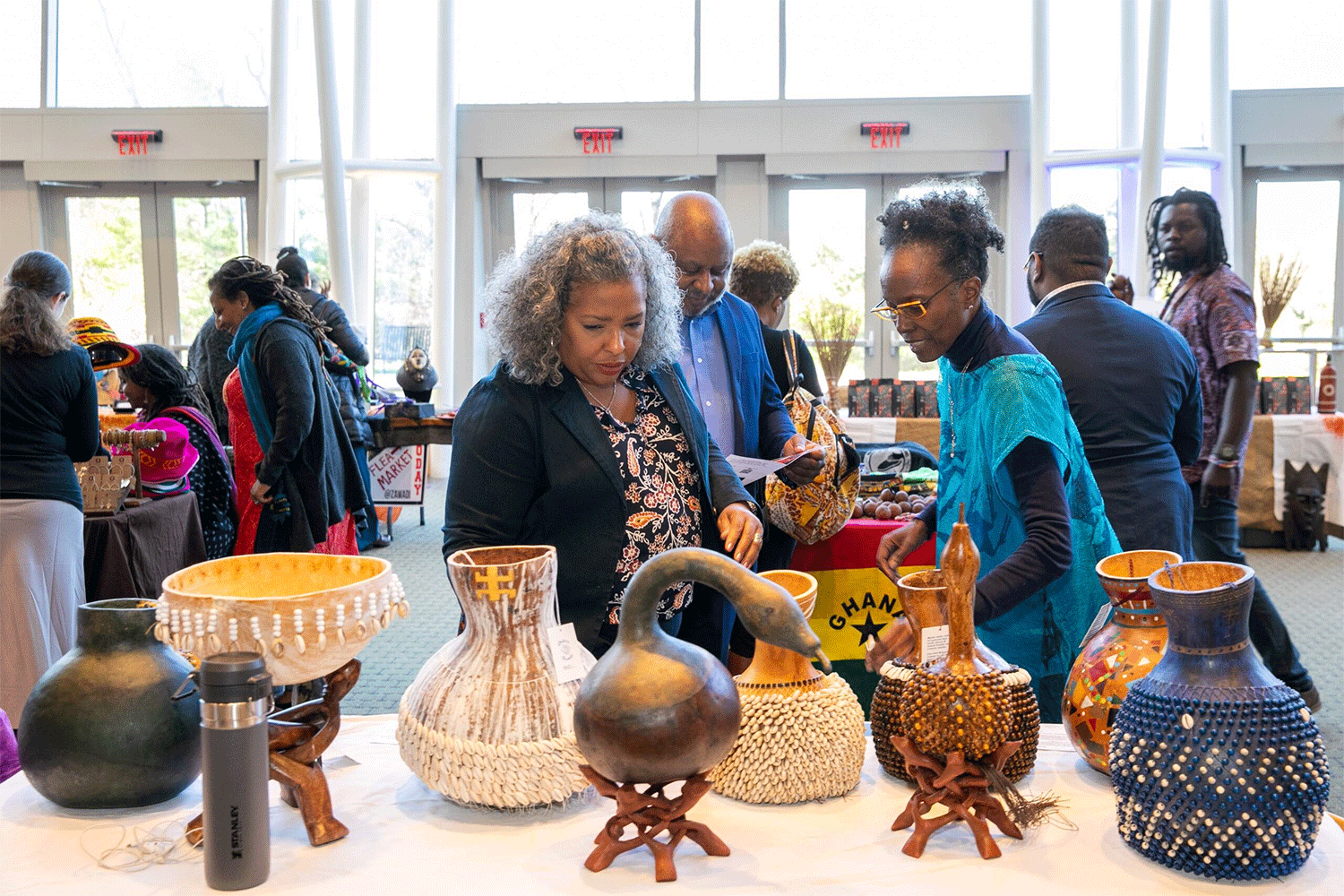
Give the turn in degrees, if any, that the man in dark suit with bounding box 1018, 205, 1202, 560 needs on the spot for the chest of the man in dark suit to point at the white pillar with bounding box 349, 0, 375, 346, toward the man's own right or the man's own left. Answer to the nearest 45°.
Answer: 0° — they already face it

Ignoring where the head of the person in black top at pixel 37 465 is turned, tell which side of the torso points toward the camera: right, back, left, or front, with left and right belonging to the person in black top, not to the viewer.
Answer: back

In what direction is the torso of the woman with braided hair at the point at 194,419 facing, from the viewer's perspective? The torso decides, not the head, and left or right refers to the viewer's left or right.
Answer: facing to the left of the viewer

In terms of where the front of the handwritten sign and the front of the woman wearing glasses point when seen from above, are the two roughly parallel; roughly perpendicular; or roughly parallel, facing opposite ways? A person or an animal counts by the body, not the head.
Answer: roughly perpendicular

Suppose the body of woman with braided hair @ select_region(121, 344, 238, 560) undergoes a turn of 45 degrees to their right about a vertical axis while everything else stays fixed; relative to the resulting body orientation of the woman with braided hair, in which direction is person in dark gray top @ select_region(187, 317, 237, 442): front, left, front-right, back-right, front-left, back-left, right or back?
front-right

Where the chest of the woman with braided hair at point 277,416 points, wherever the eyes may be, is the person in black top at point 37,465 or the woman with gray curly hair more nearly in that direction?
the person in black top

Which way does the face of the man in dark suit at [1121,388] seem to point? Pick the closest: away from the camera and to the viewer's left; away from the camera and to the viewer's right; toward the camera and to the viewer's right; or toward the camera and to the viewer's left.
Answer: away from the camera and to the viewer's left

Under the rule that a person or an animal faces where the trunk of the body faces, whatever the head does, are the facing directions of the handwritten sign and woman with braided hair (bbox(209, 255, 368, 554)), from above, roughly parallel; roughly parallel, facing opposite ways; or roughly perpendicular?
roughly perpendicular

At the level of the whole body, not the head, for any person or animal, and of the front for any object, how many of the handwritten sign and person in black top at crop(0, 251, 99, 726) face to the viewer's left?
0

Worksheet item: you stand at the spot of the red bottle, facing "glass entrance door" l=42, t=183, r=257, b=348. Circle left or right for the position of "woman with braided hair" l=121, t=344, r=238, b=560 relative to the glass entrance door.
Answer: left

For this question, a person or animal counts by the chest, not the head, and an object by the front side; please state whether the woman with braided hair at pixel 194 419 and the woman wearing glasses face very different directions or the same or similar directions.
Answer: same or similar directions

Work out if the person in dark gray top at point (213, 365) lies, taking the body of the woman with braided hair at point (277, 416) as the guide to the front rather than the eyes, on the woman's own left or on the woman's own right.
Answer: on the woman's own right

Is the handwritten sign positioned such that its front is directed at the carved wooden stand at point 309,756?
yes

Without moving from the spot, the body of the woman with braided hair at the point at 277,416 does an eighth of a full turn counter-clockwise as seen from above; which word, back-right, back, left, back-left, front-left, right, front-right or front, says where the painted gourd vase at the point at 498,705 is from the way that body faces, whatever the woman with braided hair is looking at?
front-left

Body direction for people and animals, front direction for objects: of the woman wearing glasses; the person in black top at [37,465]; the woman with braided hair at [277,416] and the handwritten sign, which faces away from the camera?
the person in black top

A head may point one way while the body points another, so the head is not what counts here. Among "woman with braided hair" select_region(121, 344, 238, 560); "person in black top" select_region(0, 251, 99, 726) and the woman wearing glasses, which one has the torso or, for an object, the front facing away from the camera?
the person in black top

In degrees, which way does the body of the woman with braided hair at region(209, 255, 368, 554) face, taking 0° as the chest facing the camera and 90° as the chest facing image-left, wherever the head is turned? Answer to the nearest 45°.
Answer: approximately 90°

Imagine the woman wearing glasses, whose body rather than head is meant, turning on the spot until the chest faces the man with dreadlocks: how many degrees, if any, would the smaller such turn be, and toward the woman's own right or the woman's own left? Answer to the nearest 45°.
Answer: approximately 135° to the woman's own right
